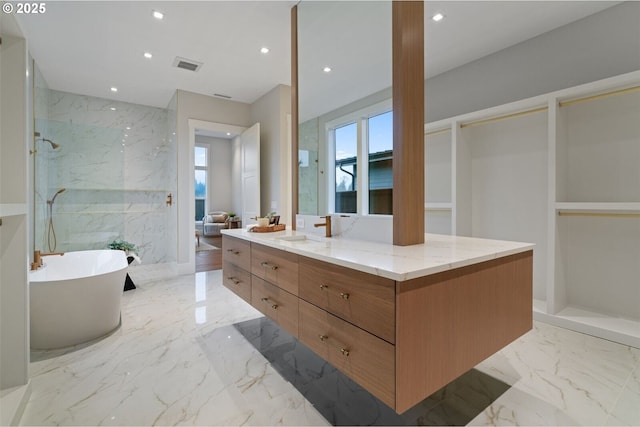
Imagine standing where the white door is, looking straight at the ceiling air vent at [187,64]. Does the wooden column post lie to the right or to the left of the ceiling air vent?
left

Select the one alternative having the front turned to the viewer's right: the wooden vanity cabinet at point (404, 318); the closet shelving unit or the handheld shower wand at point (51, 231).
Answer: the handheld shower wand

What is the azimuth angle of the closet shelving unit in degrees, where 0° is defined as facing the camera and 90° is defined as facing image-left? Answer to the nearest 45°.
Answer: approximately 45°

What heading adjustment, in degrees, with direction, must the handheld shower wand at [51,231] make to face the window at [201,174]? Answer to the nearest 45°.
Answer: approximately 45° to its left

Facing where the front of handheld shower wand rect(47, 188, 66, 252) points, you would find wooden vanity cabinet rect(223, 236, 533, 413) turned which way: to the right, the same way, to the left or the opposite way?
the opposite way

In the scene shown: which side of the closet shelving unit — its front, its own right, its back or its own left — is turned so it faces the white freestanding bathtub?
front

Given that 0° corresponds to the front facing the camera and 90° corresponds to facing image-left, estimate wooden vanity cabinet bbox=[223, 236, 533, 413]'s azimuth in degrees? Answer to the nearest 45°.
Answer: approximately 45°

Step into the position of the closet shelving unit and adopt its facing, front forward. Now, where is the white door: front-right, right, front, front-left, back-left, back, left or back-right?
front-right

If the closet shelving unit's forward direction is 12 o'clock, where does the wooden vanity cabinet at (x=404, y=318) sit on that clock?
The wooden vanity cabinet is roughly at 11 o'clock from the closet shelving unit.

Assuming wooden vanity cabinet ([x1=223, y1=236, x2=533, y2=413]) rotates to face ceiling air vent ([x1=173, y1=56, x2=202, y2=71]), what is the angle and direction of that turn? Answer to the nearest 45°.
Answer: approximately 90° to its right

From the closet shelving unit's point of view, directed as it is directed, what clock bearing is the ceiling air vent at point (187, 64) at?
The ceiling air vent is roughly at 1 o'clock from the closet shelving unit.

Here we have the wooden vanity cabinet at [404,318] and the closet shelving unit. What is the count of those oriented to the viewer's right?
0

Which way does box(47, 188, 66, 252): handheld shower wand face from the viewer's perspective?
to the viewer's right

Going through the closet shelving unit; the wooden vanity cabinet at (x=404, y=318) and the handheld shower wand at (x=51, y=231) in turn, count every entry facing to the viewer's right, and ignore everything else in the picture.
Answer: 1

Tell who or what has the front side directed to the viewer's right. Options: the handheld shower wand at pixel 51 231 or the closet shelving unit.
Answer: the handheld shower wand
